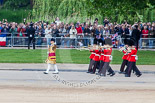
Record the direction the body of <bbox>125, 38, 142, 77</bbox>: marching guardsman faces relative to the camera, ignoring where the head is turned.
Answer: to the viewer's left
